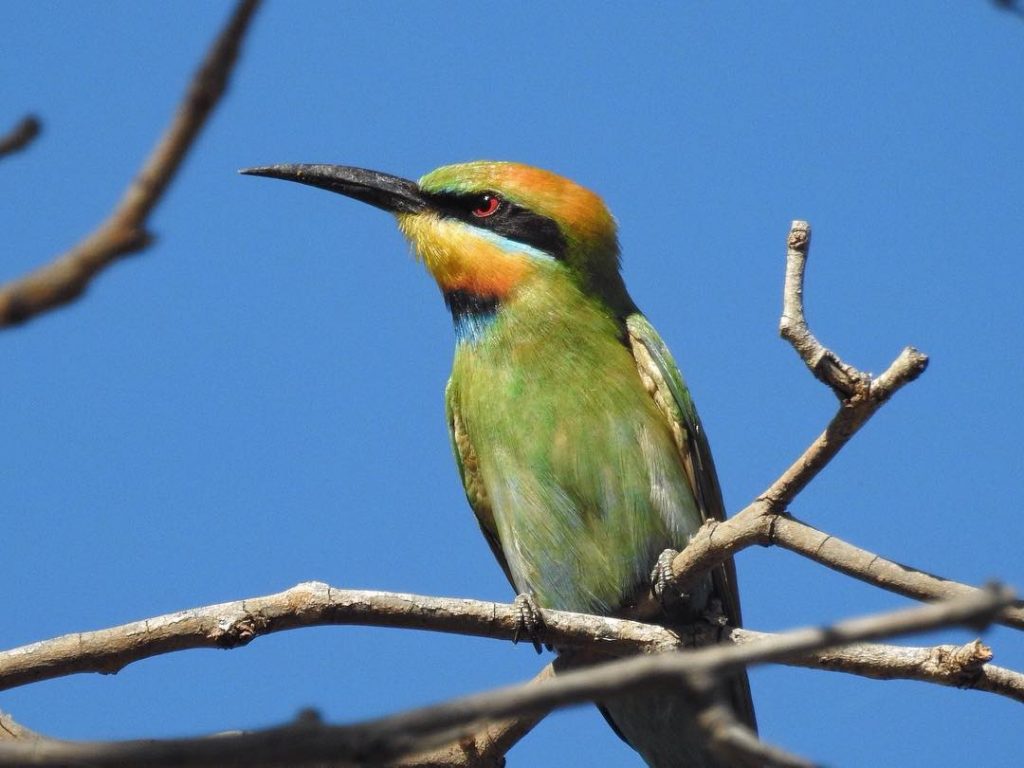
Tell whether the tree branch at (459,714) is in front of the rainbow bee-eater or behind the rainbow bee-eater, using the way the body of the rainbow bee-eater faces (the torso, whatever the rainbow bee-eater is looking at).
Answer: in front

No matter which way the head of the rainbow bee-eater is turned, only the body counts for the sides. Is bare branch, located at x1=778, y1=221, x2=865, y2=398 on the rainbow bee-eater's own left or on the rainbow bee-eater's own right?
on the rainbow bee-eater's own left

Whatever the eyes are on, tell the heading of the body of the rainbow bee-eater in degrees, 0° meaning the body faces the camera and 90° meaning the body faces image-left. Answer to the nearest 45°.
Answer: approximately 45°

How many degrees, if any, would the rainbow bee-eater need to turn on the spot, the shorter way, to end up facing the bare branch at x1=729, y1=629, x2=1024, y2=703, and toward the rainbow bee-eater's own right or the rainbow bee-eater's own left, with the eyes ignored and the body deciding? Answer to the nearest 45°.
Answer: approximately 90° to the rainbow bee-eater's own left
